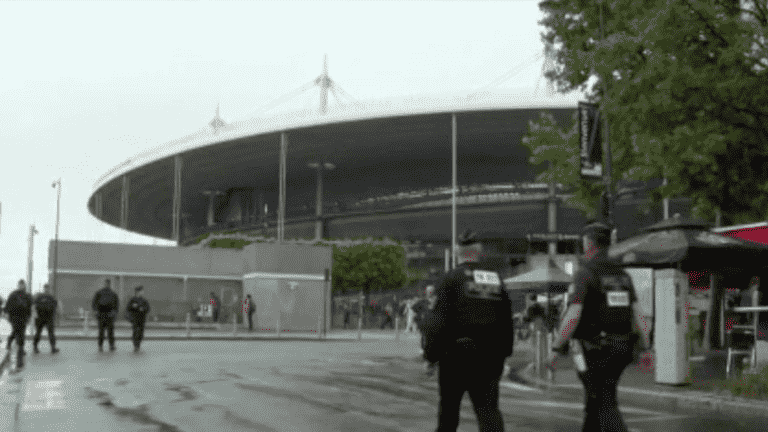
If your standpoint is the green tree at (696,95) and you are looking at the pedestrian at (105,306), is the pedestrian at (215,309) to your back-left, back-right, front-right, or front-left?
front-right

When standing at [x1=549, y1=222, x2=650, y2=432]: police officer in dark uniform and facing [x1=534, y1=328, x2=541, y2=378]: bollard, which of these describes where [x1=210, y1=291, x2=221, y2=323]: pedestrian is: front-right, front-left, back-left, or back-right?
front-left

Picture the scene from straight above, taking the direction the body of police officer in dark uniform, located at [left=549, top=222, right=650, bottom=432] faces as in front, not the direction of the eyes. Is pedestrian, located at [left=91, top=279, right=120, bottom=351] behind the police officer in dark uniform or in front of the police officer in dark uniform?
in front

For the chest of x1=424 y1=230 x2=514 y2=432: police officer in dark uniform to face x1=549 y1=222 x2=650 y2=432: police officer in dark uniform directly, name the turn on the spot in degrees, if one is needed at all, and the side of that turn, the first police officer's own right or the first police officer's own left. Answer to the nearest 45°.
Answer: approximately 90° to the first police officer's own right

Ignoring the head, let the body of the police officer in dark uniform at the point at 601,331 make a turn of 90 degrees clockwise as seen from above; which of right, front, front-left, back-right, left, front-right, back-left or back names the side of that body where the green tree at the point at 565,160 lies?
front-left

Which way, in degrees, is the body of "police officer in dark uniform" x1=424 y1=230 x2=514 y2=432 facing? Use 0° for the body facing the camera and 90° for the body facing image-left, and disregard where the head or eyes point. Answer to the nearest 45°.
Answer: approximately 135°

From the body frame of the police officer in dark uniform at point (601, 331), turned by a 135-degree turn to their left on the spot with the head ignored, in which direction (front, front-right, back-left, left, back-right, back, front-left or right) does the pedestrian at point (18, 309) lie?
back-right

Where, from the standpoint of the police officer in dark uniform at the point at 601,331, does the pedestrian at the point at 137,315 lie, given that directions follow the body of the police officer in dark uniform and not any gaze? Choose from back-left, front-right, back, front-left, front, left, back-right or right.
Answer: front

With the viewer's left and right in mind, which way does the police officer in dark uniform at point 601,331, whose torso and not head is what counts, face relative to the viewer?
facing away from the viewer and to the left of the viewer

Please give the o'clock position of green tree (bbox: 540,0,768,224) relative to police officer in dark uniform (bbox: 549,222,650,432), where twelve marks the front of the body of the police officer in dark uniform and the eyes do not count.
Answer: The green tree is roughly at 2 o'clock from the police officer in dark uniform.

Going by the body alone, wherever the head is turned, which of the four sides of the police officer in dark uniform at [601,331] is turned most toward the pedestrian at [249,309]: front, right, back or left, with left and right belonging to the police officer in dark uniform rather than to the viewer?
front

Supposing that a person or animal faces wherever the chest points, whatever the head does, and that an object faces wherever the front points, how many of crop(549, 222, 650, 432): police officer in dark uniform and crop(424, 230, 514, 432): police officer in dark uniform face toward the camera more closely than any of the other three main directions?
0

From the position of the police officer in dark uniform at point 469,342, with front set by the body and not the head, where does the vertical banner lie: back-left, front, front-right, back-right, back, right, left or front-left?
front-right

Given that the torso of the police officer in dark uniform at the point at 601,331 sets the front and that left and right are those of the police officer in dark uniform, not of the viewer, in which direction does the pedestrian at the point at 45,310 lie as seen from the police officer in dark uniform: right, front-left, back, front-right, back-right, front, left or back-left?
front
